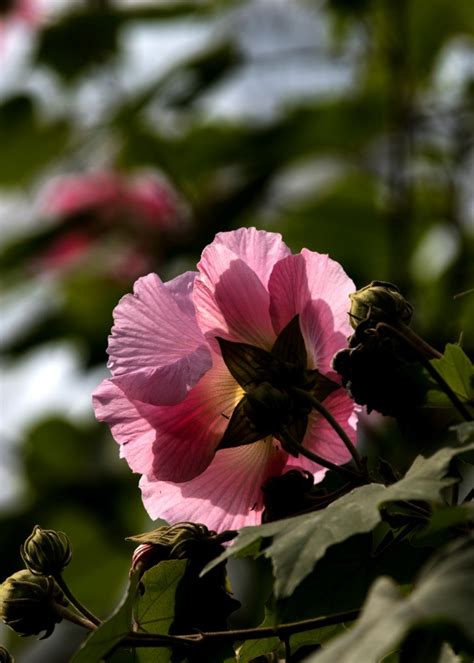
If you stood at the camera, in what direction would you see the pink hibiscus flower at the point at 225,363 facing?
facing away from the viewer and to the left of the viewer

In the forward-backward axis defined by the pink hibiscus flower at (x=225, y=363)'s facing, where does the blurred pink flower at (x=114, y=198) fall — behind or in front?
in front
